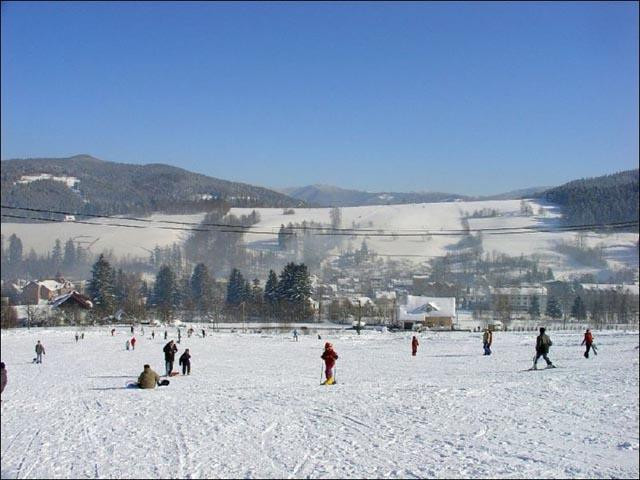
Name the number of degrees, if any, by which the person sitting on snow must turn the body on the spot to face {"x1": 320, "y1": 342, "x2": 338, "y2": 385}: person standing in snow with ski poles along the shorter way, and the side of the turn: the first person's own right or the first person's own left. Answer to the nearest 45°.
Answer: approximately 90° to the first person's own right

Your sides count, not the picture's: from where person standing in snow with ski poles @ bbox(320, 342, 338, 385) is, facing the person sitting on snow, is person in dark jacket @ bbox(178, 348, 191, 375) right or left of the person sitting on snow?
right

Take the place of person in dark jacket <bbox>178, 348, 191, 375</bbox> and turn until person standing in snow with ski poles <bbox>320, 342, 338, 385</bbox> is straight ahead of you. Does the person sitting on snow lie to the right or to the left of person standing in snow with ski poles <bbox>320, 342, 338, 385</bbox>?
right

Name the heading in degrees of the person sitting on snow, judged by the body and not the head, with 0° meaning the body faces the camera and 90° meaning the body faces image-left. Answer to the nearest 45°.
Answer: approximately 180°

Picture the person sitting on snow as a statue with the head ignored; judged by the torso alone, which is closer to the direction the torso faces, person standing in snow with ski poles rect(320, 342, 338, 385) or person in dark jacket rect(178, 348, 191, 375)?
the person in dark jacket

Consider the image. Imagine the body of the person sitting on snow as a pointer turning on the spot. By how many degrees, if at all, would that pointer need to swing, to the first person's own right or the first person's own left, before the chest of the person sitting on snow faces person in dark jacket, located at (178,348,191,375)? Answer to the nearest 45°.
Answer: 0° — they already face them
